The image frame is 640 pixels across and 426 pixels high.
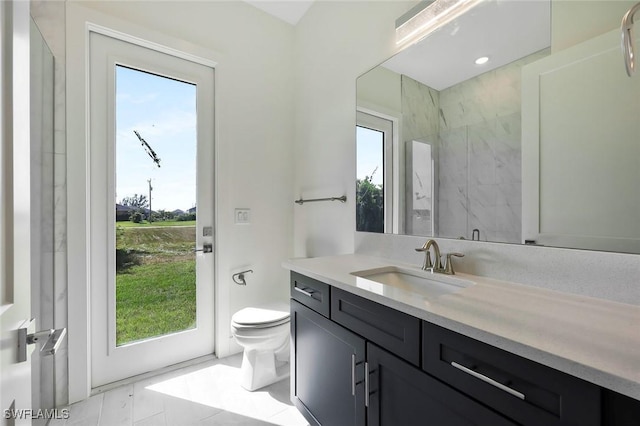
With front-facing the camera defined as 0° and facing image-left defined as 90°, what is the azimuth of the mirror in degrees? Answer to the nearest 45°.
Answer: approximately 45°

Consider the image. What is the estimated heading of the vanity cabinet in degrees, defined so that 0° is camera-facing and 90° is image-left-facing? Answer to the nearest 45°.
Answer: approximately 45°

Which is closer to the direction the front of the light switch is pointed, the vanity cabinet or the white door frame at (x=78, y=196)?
the vanity cabinet

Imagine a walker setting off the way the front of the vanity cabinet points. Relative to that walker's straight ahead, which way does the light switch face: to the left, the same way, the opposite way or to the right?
to the left
